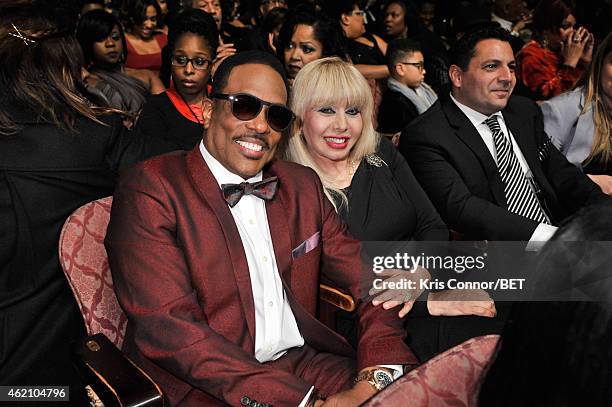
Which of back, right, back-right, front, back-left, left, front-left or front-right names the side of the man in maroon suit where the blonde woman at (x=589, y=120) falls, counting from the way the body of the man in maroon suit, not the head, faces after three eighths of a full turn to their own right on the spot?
back-right

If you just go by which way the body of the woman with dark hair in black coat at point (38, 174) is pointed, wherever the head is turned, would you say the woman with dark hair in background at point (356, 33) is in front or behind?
in front

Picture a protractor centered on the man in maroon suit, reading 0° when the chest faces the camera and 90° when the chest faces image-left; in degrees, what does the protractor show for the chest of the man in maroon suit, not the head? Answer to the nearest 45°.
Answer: approximately 315°

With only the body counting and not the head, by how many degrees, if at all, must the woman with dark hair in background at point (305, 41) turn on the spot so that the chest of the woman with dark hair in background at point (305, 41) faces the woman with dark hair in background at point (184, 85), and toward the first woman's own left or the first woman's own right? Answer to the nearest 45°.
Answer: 0° — they already face them

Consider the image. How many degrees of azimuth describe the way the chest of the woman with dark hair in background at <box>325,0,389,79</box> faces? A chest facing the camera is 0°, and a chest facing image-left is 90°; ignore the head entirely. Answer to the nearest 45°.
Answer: approximately 315°

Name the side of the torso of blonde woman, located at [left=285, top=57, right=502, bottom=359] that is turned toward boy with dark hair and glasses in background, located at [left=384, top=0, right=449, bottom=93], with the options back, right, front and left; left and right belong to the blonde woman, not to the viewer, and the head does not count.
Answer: back

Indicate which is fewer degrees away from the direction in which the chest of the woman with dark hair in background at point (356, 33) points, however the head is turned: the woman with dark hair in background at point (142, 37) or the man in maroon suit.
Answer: the man in maroon suit

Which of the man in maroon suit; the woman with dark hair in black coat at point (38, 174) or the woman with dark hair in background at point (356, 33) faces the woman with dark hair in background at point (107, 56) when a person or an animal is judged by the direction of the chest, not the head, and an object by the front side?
the woman with dark hair in black coat at point (38, 174)

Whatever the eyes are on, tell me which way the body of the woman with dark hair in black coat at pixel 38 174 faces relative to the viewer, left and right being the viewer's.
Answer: facing away from the viewer

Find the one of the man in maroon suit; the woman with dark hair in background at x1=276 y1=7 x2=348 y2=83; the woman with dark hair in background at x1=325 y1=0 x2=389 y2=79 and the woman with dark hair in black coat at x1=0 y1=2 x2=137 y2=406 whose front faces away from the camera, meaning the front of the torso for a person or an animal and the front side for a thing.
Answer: the woman with dark hair in black coat at x1=0 y1=2 x2=137 y2=406

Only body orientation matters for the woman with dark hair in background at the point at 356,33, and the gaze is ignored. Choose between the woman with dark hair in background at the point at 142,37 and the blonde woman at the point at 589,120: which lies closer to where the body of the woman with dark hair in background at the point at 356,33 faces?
the blonde woman

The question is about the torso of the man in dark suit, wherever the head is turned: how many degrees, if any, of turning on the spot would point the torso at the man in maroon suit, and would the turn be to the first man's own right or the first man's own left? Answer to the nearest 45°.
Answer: approximately 90° to the first man's own right

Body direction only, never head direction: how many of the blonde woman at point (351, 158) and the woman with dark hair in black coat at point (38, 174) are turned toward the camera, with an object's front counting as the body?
1

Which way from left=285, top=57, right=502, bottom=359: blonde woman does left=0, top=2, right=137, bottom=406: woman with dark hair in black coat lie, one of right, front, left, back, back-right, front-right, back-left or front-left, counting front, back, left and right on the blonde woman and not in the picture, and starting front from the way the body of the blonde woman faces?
front-right
